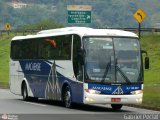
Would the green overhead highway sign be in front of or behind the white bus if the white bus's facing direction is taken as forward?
behind

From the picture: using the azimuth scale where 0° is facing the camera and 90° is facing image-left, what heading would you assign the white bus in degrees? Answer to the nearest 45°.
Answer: approximately 315°

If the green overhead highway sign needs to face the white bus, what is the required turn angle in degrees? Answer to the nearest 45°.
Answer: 0° — it already faces it

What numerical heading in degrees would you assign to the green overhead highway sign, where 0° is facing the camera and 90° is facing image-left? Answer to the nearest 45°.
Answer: approximately 0°

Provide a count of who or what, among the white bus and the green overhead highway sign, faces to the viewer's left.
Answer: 0
